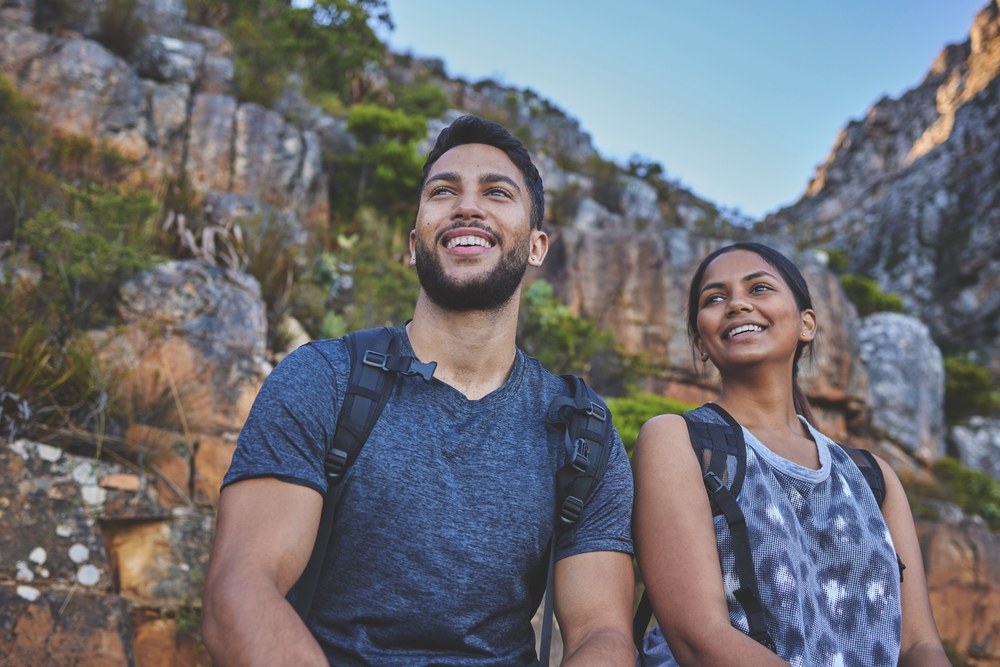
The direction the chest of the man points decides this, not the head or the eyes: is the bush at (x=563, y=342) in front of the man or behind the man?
behind

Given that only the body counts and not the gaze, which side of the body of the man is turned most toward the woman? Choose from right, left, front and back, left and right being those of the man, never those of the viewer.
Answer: left

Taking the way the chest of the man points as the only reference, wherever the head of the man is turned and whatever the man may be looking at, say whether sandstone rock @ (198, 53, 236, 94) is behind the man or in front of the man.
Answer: behind

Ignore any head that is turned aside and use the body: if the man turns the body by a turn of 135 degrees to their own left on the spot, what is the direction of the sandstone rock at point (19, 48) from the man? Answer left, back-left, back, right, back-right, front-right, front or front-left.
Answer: left

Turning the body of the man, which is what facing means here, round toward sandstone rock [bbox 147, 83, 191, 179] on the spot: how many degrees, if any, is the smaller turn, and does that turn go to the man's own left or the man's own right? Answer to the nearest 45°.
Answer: approximately 135° to the man's own right

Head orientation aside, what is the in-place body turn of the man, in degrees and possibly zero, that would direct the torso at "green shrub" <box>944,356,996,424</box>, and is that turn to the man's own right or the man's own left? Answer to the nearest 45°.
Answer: approximately 135° to the man's own left

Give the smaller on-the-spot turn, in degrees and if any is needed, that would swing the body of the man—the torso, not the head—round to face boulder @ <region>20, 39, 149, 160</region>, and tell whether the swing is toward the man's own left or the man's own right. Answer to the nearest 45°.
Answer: approximately 135° to the man's own right

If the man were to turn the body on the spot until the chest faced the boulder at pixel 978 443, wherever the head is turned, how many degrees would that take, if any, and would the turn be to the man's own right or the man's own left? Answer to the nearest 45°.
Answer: approximately 135° to the man's own left

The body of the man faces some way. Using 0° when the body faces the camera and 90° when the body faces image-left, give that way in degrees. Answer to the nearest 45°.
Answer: approximately 0°

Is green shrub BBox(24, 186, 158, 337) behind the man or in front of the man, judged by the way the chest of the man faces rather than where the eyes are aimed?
behind
